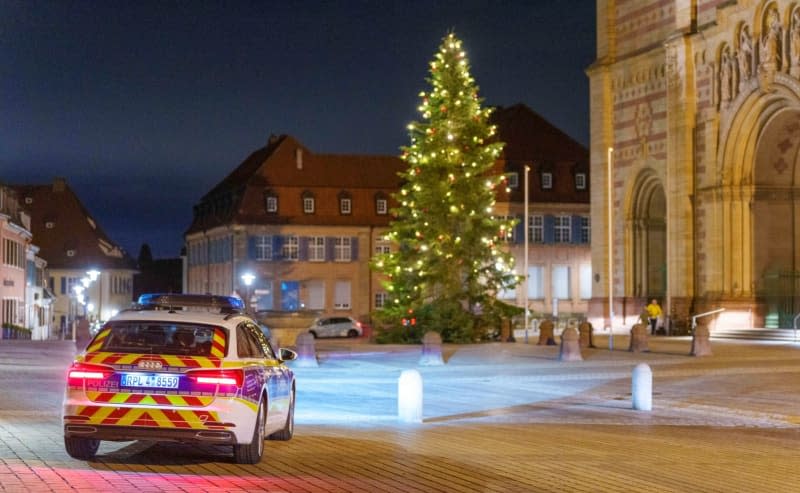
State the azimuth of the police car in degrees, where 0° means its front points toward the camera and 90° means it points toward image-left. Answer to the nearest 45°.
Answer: approximately 225°

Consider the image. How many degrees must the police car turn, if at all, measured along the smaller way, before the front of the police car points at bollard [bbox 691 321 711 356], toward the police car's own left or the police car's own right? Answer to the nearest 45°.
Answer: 0° — it already faces it

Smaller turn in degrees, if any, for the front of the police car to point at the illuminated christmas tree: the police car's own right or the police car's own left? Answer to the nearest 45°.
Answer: approximately 45° to the police car's own left

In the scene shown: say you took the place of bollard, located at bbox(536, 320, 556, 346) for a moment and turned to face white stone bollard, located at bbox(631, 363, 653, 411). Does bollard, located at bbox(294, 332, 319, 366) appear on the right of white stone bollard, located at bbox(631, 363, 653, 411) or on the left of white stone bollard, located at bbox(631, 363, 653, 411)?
right

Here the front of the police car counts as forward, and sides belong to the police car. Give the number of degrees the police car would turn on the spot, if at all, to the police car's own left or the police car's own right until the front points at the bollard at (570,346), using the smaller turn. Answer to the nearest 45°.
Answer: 0° — it already faces it
